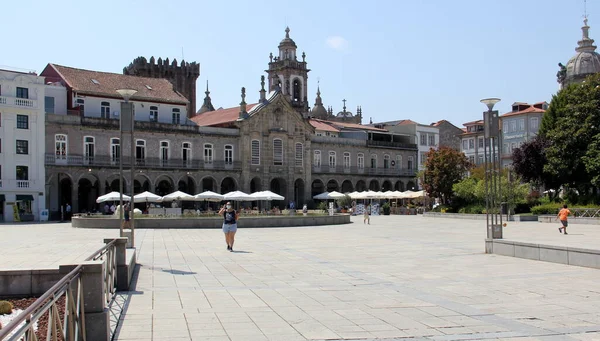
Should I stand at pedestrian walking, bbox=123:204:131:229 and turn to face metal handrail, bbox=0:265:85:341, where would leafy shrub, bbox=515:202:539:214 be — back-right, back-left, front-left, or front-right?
back-left

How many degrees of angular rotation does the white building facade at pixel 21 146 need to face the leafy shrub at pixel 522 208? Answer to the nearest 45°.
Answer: approximately 90° to its left

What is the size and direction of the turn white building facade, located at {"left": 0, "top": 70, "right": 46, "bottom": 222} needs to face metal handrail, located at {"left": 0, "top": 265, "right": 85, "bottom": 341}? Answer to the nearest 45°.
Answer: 0° — it already faces it

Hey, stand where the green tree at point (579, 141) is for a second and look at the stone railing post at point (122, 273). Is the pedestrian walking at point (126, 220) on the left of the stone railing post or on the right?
right

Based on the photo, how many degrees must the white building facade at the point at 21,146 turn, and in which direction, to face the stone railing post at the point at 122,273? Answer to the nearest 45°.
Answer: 0° — it already faces it

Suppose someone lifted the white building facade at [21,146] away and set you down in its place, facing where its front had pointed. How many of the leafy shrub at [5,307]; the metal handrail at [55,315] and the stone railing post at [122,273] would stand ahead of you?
3

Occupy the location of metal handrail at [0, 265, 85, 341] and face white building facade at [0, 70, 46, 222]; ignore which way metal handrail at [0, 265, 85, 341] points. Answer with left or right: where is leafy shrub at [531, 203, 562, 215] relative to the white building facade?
right

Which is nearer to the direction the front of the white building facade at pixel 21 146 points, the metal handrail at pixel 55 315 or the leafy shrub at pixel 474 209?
the metal handrail

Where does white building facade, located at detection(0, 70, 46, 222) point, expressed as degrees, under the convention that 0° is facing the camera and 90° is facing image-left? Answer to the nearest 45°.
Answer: approximately 0°

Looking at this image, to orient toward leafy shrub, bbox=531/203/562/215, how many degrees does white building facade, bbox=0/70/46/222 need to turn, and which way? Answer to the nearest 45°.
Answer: approximately 45° to its left

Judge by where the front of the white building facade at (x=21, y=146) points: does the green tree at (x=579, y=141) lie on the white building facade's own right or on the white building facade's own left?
on the white building facade's own left

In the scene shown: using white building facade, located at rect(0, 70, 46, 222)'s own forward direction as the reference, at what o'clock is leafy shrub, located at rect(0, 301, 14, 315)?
The leafy shrub is roughly at 12 o'clock from the white building facade.
